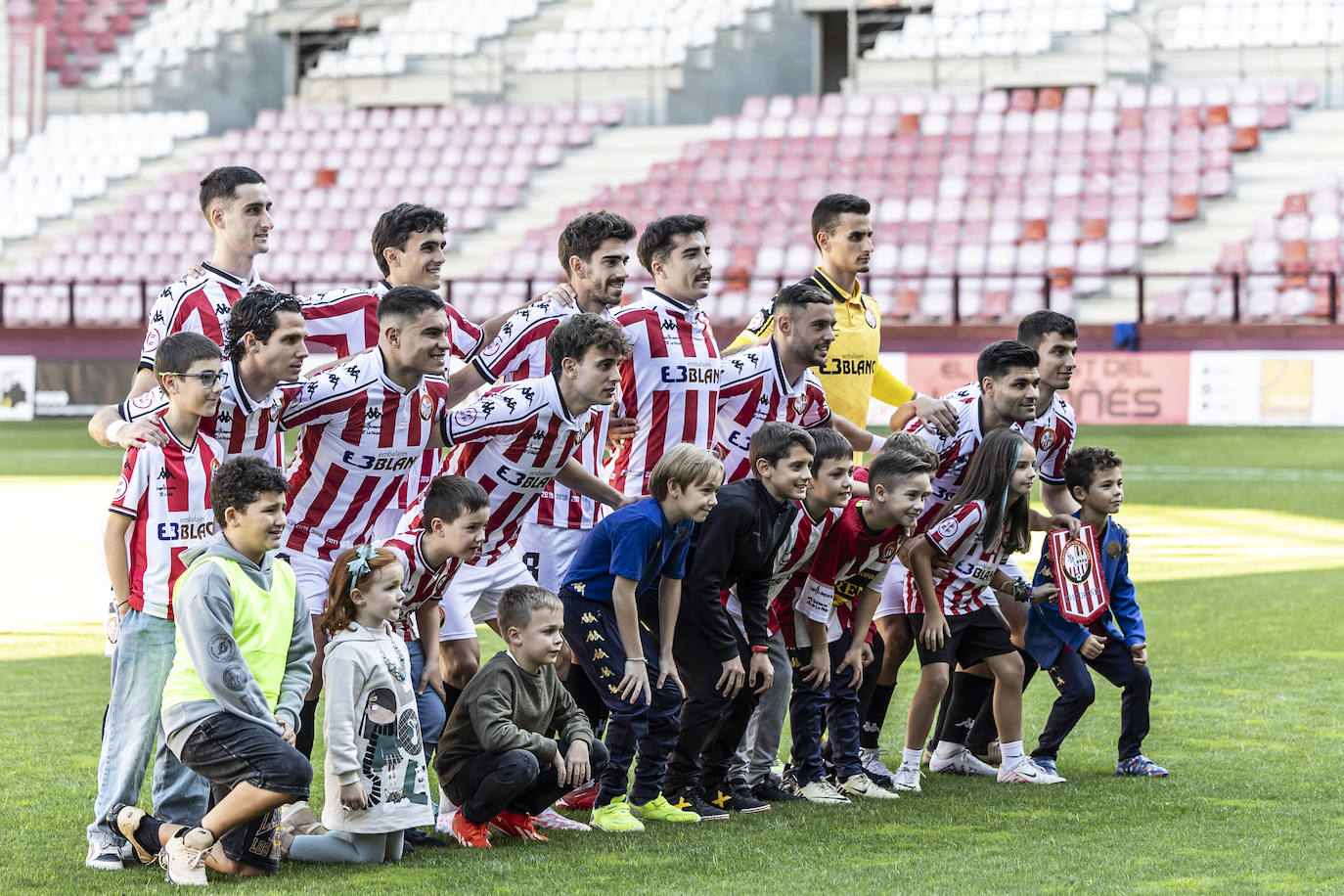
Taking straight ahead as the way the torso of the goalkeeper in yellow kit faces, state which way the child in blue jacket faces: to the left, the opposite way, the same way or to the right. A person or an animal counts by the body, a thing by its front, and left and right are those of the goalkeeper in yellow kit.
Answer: the same way

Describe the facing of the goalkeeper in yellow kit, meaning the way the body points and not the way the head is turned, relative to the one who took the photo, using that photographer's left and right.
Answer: facing the viewer and to the right of the viewer

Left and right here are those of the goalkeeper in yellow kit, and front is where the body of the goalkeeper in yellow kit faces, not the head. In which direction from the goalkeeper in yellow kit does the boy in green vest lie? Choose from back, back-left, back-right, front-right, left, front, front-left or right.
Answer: right

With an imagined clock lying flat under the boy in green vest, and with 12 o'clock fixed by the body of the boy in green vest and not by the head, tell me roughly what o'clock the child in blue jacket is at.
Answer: The child in blue jacket is roughly at 10 o'clock from the boy in green vest.

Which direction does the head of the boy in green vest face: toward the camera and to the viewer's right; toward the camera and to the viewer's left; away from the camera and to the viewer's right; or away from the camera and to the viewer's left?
toward the camera and to the viewer's right

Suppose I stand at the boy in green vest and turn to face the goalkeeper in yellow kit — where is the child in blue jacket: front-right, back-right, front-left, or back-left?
front-right

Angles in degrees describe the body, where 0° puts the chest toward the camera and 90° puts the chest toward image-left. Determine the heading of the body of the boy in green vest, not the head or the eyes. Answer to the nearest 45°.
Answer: approximately 315°

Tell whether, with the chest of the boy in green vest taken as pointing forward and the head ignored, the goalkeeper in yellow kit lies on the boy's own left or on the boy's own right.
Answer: on the boy's own left

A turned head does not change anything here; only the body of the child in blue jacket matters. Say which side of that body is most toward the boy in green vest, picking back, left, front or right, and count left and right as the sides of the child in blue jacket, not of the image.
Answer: right

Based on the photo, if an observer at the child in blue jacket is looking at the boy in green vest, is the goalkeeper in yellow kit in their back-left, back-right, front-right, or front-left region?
front-right
